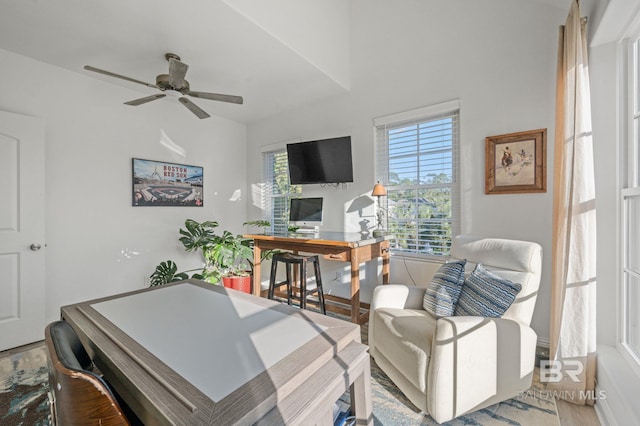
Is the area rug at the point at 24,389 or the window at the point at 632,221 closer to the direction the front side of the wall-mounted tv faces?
the area rug

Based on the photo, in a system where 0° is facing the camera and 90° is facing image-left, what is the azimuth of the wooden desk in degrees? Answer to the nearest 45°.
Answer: approximately 45°

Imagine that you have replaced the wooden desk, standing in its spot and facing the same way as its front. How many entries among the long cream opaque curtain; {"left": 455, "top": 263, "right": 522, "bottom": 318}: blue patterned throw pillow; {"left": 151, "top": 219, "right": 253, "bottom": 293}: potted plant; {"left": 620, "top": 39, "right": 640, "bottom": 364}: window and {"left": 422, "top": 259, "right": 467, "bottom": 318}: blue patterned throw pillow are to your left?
4

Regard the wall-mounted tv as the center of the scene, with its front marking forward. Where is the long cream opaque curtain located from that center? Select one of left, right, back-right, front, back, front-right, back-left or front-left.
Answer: left

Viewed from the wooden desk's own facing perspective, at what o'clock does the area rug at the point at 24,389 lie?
The area rug is roughly at 1 o'clock from the wooden desk.

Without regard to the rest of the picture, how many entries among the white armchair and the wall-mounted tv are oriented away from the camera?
0

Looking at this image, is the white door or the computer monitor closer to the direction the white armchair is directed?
the white door

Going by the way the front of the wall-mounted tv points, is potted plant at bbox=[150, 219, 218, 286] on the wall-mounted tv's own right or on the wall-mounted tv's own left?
on the wall-mounted tv's own right

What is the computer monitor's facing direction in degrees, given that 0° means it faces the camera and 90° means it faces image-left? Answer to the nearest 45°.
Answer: approximately 45°
